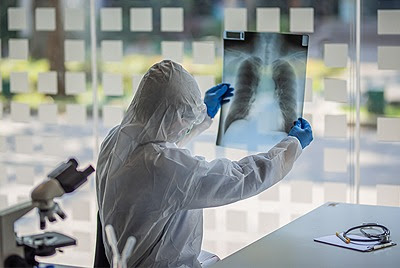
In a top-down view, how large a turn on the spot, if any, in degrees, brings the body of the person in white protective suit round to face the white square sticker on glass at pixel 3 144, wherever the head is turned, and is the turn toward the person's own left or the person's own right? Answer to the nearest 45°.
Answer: approximately 90° to the person's own left

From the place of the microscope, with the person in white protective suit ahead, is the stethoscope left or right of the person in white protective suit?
right

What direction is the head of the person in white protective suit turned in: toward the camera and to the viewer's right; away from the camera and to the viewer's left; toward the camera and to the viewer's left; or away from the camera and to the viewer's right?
away from the camera and to the viewer's right

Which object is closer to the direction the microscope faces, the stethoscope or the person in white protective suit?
the stethoscope

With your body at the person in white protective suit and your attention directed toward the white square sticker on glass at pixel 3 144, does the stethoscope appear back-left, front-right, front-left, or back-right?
back-right

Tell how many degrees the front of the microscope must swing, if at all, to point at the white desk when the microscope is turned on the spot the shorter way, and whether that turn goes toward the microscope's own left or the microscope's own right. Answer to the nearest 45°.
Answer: approximately 45° to the microscope's own left

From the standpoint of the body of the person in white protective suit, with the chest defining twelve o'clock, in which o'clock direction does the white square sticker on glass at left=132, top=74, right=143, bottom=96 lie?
The white square sticker on glass is roughly at 10 o'clock from the person in white protective suit.

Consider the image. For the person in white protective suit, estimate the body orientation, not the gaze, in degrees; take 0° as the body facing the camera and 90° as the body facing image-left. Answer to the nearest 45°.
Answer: approximately 225°

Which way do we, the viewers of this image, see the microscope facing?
facing to the right of the viewer

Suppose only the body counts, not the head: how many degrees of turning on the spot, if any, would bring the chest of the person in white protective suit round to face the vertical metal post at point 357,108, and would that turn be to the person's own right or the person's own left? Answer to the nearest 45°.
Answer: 0° — they already face it

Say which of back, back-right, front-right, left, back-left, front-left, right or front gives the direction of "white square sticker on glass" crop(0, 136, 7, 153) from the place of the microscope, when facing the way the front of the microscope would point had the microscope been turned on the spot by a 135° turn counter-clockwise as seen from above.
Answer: front-right

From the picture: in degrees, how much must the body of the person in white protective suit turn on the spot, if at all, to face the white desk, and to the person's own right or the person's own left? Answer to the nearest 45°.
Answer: approximately 45° to the person's own right
